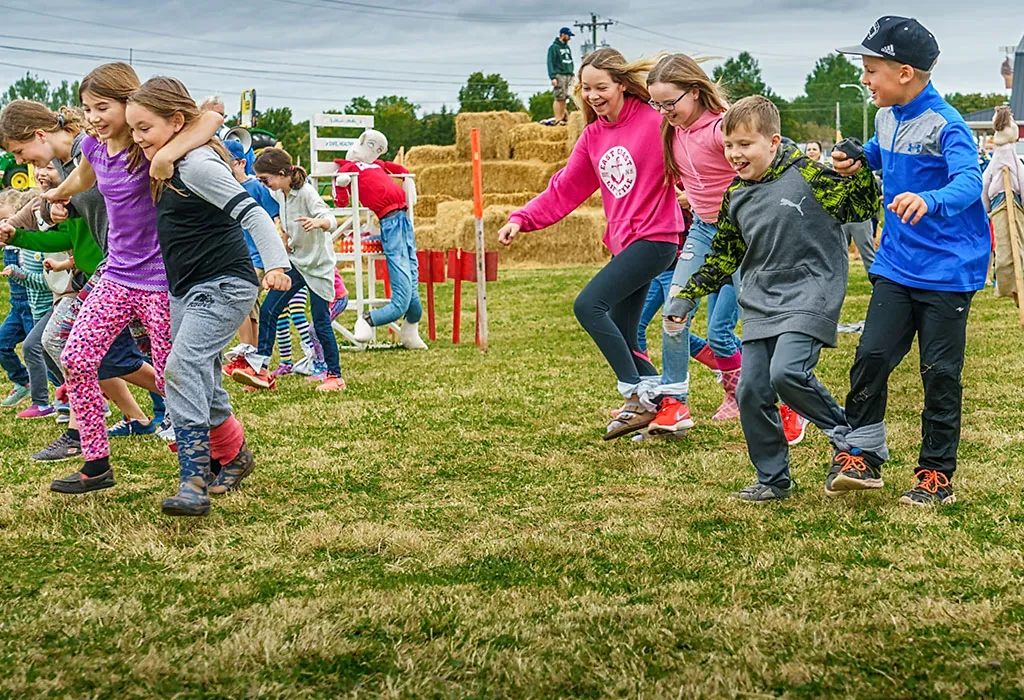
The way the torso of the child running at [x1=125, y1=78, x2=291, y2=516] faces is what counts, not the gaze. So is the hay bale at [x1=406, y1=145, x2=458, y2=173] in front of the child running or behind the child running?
behind

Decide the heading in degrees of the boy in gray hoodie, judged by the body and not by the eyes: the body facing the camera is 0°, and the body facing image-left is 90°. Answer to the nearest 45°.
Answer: approximately 45°

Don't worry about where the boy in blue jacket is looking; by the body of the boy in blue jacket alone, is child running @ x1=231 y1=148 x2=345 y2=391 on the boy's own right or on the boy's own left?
on the boy's own right

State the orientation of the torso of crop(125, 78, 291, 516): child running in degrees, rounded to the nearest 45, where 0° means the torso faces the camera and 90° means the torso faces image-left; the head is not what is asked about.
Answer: approximately 45°

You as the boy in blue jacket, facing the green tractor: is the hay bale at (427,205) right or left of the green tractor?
right

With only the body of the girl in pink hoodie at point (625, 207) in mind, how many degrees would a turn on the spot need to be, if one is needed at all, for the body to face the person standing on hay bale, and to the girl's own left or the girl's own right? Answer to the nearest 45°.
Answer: approximately 135° to the girl's own right

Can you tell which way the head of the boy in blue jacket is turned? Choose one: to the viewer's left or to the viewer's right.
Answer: to the viewer's left
